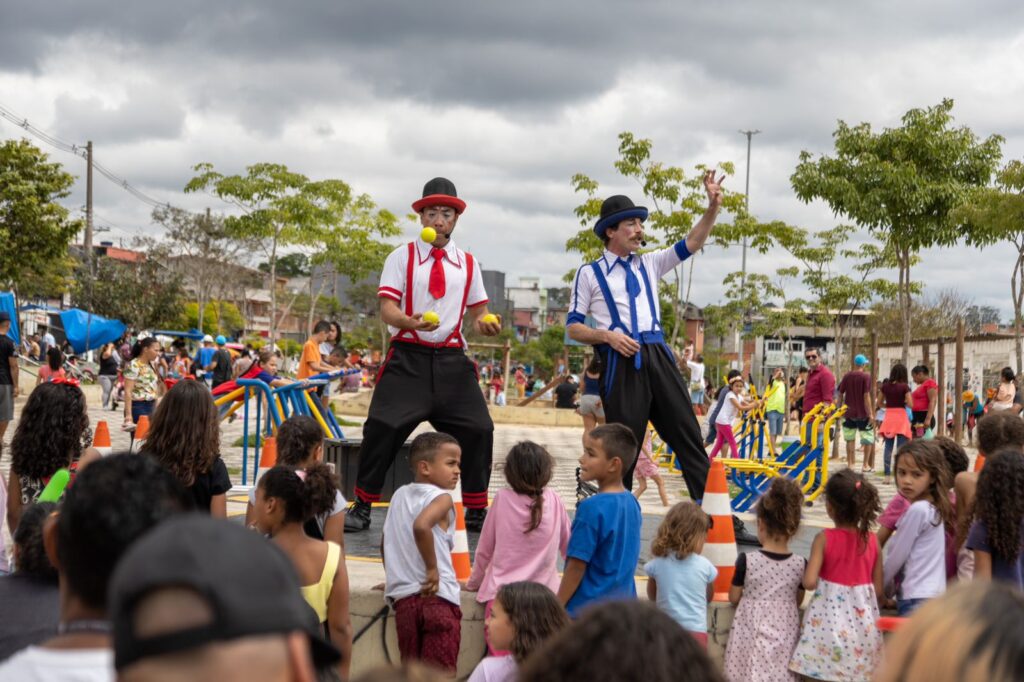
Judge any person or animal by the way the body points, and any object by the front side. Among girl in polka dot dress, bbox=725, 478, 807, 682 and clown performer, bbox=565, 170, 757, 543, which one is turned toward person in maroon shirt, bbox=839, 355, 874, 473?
the girl in polka dot dress

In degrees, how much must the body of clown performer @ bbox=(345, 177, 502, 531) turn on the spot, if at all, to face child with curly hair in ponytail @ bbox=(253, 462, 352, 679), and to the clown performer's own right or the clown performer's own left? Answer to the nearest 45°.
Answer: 0° — they already face them

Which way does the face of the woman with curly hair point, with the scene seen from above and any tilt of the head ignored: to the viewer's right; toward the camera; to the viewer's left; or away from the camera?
away from the camera

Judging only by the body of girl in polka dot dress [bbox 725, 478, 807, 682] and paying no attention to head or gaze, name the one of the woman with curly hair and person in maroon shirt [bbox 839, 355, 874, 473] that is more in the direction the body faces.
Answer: the person in maroon shirt

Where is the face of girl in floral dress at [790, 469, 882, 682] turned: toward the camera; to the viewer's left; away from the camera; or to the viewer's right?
away from the camera

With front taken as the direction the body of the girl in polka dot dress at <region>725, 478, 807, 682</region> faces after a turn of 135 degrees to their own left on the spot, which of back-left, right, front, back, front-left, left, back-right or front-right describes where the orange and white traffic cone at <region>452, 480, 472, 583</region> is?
front-right

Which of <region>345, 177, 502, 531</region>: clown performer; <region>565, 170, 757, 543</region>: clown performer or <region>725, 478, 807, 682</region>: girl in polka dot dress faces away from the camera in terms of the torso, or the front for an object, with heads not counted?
the girl in polka dot dress

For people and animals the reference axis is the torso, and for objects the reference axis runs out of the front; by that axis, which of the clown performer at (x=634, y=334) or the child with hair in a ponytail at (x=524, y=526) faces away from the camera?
the child with hair in a ponytail

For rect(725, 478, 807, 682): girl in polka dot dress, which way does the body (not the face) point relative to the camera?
away from the camera

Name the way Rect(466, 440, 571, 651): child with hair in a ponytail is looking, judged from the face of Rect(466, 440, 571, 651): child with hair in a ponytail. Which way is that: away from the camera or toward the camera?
away from the camera

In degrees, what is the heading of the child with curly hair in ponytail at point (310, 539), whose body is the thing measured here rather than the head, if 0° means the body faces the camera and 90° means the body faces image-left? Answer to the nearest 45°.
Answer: approximately 135°

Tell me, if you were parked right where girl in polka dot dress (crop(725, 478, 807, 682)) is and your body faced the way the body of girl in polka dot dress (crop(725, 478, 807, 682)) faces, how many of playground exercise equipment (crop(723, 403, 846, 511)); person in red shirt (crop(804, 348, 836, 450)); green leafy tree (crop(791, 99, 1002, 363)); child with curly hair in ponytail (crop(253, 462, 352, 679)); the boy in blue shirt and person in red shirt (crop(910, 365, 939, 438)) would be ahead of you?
4
